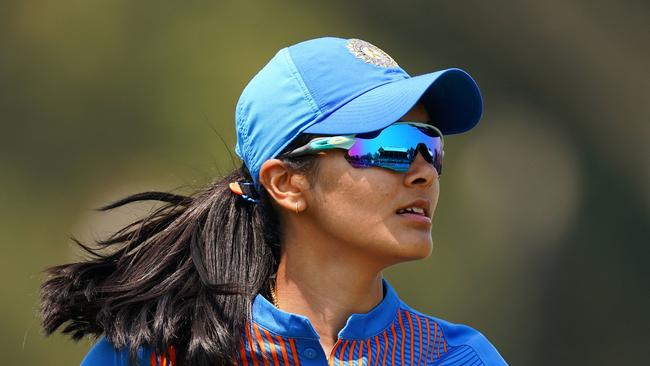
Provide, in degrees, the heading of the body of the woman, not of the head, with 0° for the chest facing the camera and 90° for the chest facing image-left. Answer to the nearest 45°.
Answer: approximately 315°

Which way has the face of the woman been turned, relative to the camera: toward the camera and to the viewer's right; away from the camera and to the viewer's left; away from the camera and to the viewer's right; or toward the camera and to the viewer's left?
toward the camera and to the viewer's right
